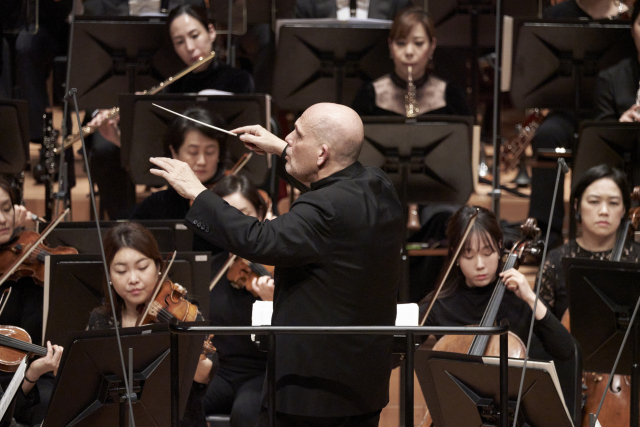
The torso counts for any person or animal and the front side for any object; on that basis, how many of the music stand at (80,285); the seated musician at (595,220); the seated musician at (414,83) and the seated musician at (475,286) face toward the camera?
3

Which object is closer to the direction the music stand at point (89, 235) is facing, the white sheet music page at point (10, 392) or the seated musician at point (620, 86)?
the seated musician

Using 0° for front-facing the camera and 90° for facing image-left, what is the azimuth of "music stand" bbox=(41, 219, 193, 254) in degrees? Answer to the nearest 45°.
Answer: approximately 180°

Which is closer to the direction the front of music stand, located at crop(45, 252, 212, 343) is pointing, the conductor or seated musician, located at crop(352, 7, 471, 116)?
the seated musician

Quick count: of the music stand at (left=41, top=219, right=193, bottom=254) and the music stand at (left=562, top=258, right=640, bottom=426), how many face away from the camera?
2

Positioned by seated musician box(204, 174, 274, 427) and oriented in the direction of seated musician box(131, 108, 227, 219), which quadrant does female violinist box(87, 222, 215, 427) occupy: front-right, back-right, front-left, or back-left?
back-left

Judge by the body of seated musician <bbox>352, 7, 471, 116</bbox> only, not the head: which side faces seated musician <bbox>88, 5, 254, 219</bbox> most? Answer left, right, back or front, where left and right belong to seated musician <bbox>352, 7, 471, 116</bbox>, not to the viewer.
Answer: right

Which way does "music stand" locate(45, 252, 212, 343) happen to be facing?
away from the camera

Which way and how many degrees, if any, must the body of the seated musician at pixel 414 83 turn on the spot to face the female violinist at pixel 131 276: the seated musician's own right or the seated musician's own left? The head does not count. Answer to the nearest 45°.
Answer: approximately 45° to the seated musician's own right

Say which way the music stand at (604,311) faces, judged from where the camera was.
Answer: facing away from the viewer

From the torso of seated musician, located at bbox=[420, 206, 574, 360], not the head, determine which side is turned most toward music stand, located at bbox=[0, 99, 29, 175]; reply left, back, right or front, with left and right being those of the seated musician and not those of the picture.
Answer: right

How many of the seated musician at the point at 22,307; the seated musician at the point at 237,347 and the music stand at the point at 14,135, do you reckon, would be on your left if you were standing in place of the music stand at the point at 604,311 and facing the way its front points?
3

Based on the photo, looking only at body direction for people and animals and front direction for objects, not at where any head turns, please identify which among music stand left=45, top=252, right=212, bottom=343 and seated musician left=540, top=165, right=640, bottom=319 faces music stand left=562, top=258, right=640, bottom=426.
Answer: the seated musician

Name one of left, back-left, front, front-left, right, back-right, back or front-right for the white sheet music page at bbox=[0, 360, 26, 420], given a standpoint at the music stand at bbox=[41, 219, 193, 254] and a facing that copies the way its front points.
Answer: back
